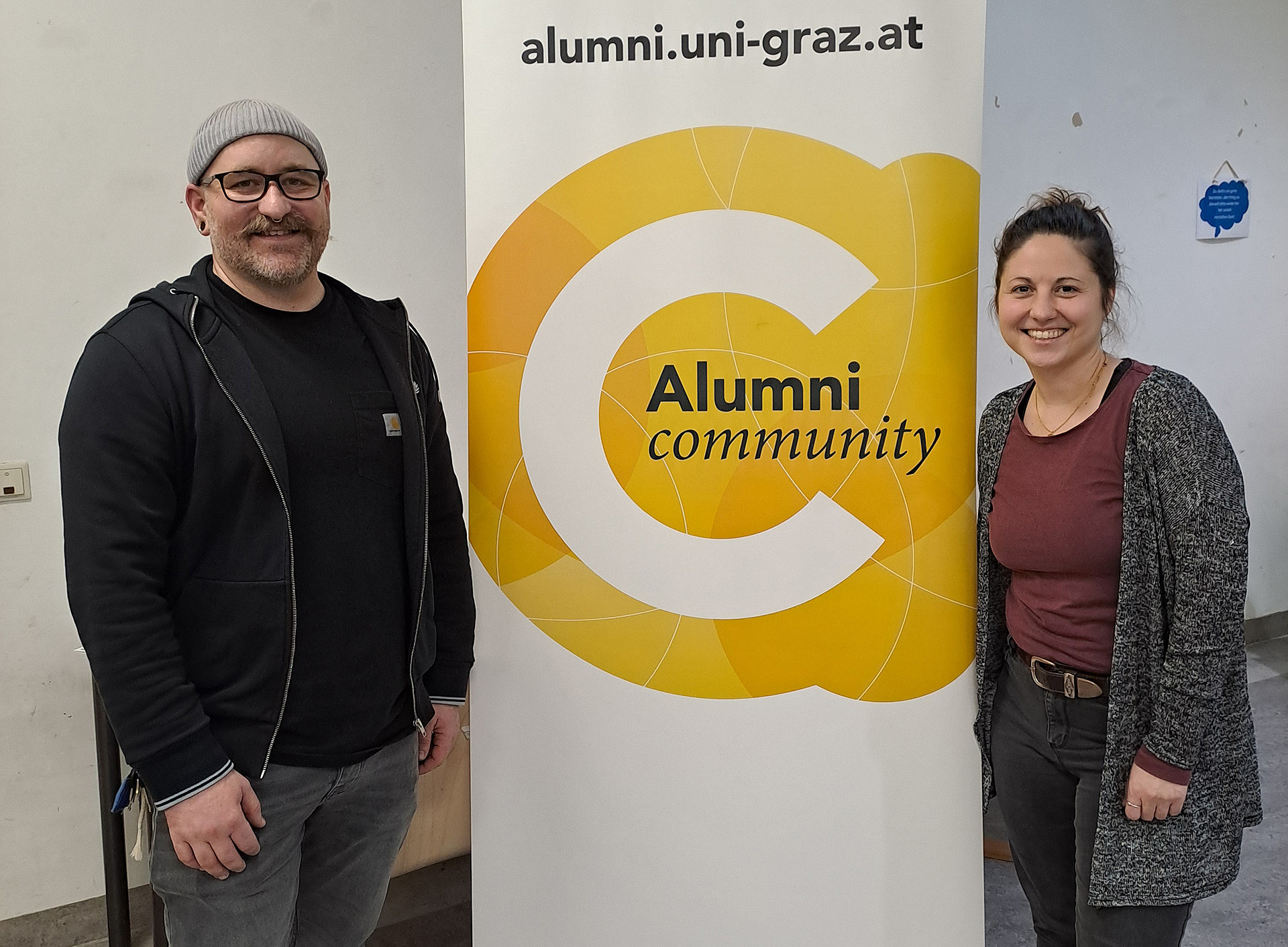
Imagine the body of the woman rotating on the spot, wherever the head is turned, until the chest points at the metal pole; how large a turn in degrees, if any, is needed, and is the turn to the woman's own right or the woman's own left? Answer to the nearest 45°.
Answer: approximately 45° to the woman's own right

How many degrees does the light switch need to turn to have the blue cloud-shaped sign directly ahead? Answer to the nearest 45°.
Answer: approximately 90° to its left

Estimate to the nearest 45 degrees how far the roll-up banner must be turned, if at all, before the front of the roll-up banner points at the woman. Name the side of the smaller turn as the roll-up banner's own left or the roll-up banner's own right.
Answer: approximately 45° to the roll-up banner's own left

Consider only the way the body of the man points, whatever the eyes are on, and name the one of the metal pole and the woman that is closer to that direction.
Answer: the woman

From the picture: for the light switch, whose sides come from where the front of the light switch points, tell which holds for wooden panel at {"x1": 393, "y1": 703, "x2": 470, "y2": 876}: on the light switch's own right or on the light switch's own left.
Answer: on the light switch's own left

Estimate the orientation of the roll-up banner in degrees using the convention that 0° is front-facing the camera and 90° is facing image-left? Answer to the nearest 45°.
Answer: approximately 0°

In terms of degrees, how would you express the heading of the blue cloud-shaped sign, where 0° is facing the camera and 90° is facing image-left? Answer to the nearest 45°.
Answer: approximately 0°

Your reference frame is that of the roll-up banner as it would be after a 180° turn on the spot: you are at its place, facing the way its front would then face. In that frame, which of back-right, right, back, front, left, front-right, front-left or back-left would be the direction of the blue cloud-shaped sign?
front-right
